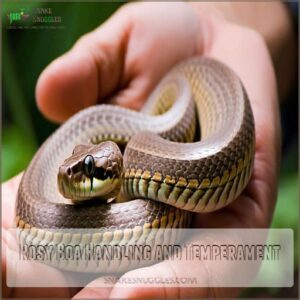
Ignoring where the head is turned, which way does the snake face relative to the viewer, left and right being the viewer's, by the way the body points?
facing the viewer and to the left of the viewer
